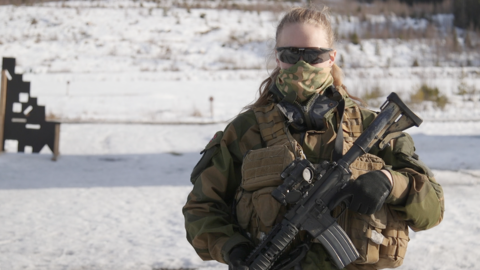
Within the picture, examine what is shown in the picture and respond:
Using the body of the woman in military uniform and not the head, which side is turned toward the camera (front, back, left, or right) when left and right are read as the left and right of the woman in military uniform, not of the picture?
front

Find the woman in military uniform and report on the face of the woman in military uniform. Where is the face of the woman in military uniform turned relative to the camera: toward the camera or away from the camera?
toward the camera
